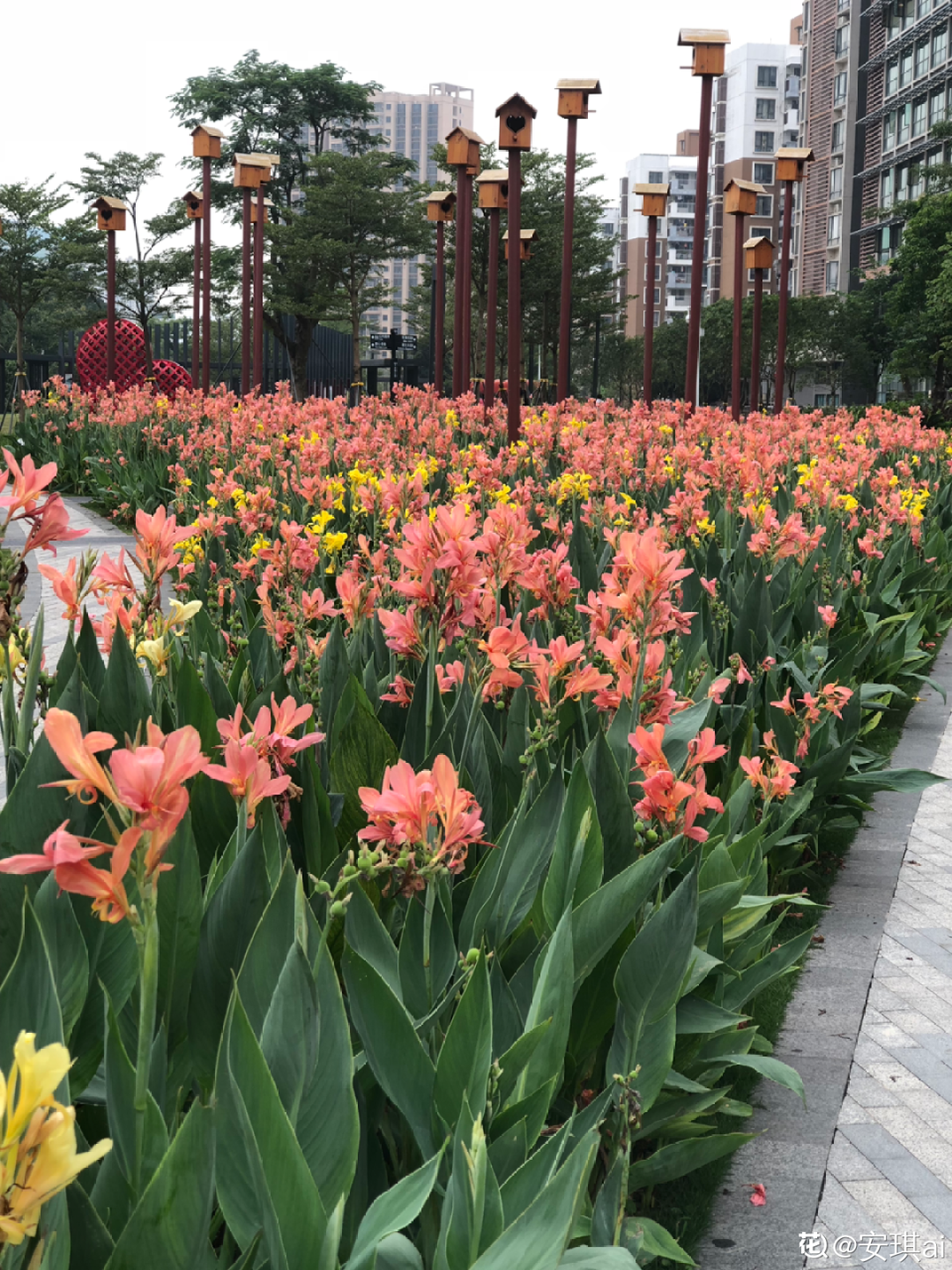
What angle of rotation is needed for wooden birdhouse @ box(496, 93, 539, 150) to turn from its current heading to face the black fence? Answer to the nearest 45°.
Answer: approximately 180°

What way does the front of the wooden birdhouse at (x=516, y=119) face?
toward the camera

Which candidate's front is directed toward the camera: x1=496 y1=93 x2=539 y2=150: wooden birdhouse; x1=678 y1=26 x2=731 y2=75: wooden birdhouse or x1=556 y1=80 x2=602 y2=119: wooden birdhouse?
x1=496 y1=93 x2=539 y2=150: wooden birdhouse
